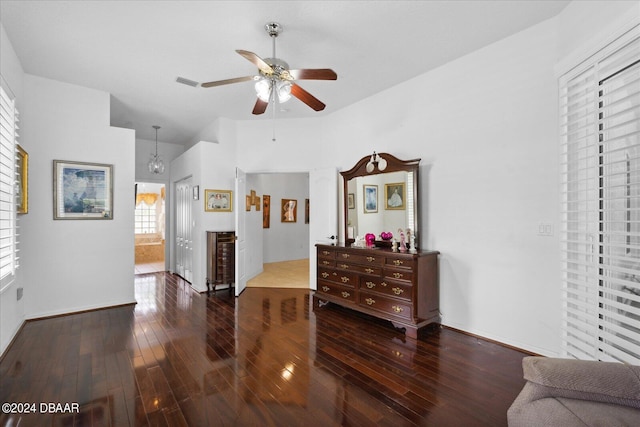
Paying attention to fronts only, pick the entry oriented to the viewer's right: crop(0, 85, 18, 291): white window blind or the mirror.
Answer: the white window blind

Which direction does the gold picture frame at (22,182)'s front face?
to the viewer's right

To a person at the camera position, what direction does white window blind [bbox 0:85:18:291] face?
facing to the right of the viewer

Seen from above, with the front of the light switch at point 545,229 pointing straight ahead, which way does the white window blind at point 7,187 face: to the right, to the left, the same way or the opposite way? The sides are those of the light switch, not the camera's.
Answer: the opposite way

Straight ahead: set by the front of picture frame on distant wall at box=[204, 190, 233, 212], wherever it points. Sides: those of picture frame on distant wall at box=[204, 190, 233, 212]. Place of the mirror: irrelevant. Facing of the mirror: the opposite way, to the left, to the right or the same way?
to the right

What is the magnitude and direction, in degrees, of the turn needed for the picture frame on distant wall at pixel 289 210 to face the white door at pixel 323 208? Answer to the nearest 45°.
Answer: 0° — it already faces it

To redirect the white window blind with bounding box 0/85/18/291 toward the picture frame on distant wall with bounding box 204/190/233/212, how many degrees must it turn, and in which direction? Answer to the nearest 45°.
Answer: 0° — it already faces it

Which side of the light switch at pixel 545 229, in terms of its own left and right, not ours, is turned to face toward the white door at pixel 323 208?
right

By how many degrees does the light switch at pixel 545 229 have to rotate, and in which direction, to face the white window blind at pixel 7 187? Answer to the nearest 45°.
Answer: approximately 45° to its right

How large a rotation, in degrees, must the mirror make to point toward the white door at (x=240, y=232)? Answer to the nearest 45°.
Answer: approximately 45° to its right

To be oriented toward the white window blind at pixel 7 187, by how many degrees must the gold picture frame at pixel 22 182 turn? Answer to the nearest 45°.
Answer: approximately 90° to its right

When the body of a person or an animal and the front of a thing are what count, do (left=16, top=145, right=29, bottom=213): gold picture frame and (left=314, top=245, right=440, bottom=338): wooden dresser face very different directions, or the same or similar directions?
very different directions
